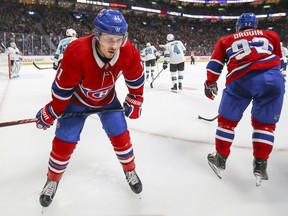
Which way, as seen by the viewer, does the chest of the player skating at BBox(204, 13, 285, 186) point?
away from the camera

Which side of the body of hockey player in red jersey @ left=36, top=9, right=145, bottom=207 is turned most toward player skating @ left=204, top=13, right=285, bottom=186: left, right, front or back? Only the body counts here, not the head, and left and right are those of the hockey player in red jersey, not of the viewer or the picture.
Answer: left

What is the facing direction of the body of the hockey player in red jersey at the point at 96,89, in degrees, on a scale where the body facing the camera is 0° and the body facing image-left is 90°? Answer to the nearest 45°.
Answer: approximately 0°

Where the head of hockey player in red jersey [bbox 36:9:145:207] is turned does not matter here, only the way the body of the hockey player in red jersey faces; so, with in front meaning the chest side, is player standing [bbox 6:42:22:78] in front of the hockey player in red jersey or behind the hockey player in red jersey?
behind

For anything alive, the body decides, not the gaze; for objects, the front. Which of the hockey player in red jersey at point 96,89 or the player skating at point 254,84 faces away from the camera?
the player skating

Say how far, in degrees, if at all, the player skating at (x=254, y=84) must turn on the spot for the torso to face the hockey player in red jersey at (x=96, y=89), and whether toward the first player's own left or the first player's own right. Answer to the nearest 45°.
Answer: approximately 135° to the first player's own left

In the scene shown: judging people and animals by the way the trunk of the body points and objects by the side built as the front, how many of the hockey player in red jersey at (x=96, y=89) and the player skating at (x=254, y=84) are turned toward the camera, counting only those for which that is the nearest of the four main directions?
1
